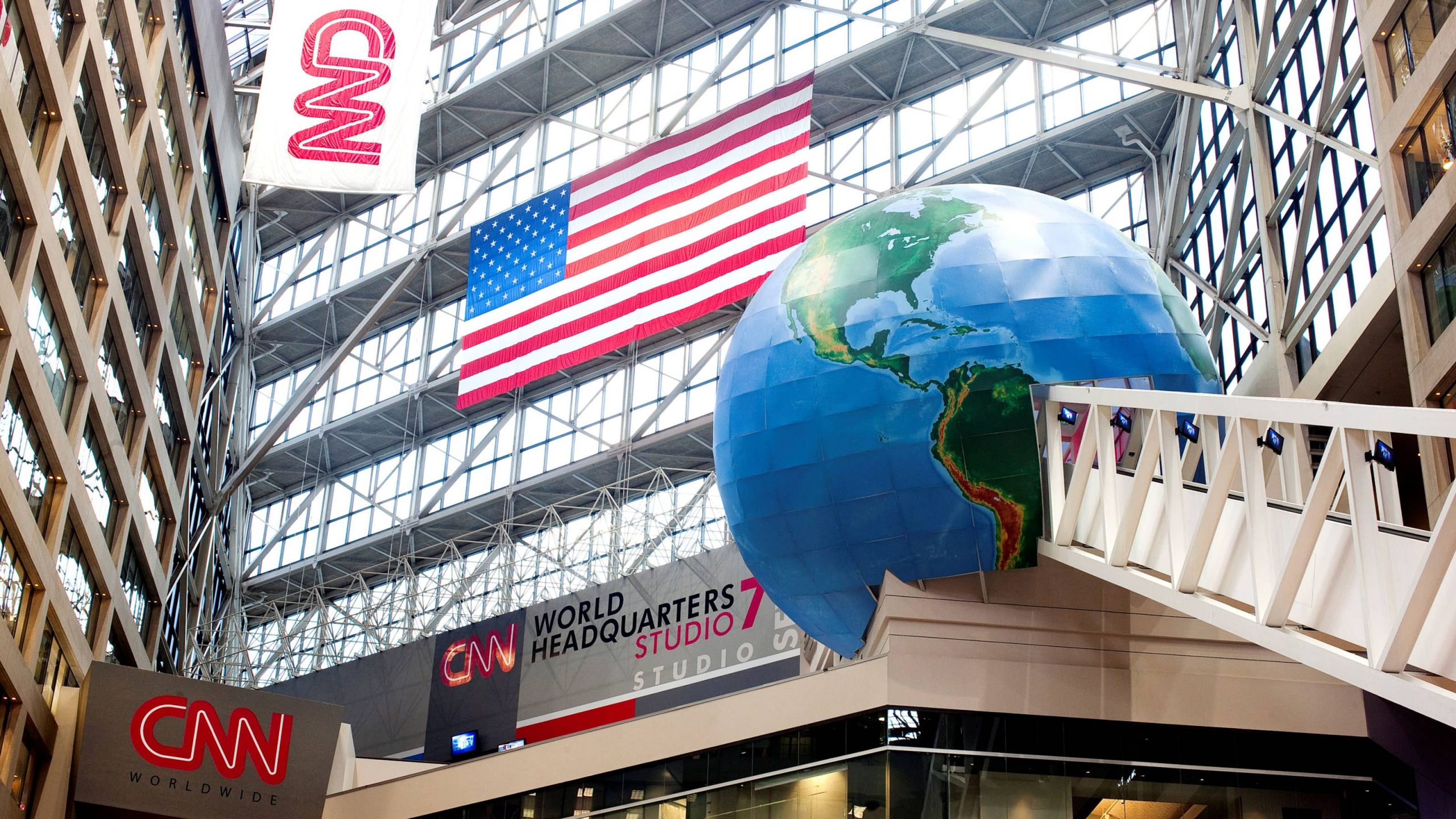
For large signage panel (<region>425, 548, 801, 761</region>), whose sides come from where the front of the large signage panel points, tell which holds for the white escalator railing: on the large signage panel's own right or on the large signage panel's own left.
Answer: on the large signage panel's own left

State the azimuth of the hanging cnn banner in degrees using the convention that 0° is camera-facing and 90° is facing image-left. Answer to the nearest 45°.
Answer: approximately 0°

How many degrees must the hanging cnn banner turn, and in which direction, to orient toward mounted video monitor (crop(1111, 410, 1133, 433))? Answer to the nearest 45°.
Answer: approximately 45° to its left

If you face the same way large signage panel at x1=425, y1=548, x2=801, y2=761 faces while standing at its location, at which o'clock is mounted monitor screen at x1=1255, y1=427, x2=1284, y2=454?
The mounted monitor screen is roughly at 10 o'clock from the large signage panel.

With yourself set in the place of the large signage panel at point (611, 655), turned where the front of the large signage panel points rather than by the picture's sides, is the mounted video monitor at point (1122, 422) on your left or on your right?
on your left

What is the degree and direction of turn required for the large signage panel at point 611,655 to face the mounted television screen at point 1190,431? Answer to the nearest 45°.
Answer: approximately 45° to its left
